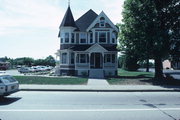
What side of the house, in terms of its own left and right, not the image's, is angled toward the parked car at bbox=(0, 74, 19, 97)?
front

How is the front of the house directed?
toward the camera

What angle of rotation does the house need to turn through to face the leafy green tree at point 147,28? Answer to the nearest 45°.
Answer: approximately 45° to its left

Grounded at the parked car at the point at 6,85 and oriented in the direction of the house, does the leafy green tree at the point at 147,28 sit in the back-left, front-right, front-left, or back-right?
front-right
